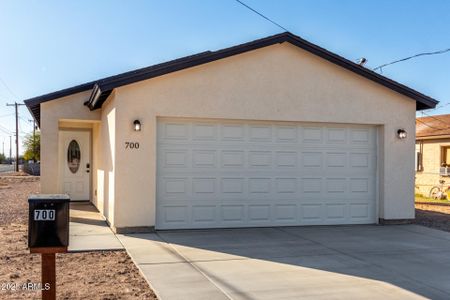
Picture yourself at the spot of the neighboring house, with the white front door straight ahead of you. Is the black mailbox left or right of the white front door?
left

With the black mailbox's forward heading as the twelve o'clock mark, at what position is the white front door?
The white front door is roughly at 6 o'clock from the black mailbox.

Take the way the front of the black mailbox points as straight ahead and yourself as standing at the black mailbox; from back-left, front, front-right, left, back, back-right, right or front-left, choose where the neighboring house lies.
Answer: back-left

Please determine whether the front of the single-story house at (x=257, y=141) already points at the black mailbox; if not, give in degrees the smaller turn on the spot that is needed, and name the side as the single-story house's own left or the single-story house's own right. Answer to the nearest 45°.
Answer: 0° — it already faces it

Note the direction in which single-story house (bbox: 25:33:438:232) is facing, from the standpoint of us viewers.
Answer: facing the viewer

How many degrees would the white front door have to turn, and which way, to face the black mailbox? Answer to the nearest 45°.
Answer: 0° — it already faces it

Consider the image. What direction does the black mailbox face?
toward the camera

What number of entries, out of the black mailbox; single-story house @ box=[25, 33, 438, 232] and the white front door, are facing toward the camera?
3
